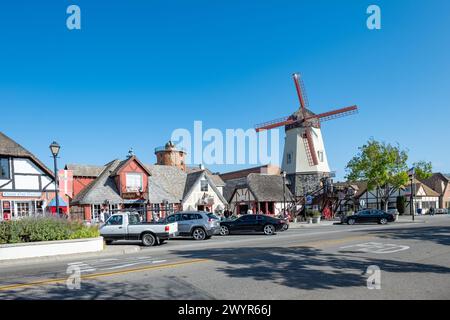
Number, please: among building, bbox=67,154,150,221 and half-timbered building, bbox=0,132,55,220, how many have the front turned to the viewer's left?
0

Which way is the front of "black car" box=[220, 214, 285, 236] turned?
to the viewer's left

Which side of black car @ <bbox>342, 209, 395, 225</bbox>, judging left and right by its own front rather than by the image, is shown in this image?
left

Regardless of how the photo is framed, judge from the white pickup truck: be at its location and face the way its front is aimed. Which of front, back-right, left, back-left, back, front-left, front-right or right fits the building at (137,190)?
front-right

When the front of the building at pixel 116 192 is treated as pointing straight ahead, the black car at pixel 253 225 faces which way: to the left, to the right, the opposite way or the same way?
to the right

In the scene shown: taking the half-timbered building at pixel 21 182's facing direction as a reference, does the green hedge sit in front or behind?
in front

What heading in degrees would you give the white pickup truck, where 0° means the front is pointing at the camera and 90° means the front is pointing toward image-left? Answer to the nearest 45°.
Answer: approximately 135°
